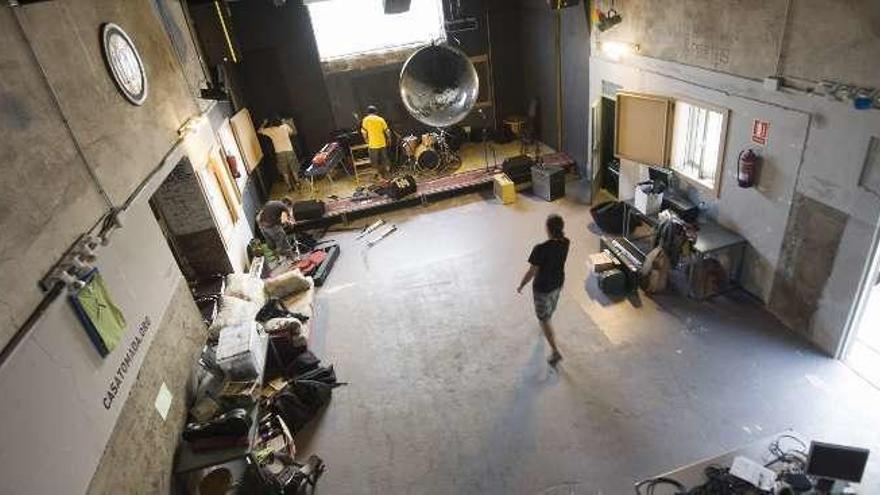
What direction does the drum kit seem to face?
toward the camera

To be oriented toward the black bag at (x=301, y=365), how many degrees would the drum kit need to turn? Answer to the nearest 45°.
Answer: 0° — it already faces it

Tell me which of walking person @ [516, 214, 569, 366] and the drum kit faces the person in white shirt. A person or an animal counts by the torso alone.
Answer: the walking person

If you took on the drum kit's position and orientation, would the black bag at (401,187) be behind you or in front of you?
in front

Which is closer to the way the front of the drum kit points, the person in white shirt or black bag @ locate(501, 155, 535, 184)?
the black bag

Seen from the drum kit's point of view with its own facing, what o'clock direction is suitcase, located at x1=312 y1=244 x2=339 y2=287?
The suitcase is roughly at 1 o'clock from the drum kit.

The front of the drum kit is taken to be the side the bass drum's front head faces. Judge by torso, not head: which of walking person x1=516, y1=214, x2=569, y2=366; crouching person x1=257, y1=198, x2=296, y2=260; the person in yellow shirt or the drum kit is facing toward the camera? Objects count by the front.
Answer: the drum kit

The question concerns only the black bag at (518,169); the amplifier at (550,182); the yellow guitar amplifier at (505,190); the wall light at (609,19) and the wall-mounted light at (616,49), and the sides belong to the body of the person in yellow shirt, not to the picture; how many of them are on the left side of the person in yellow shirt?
0

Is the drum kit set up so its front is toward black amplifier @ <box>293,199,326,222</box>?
no

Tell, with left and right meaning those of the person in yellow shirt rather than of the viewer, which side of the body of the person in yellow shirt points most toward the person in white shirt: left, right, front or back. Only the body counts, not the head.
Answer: left

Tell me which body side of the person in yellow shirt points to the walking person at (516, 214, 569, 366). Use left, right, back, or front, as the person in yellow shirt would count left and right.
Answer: back

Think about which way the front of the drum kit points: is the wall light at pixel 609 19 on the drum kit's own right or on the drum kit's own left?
on the drum kit's own left

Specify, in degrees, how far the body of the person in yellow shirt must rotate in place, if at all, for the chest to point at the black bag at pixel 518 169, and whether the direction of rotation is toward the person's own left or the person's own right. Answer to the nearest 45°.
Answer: approximately 135° to the person's own right

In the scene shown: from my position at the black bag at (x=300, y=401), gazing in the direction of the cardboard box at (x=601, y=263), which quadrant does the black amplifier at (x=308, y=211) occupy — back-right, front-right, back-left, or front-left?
front-left

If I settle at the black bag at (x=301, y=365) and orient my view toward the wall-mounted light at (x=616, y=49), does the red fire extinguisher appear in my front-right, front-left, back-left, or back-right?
front-right

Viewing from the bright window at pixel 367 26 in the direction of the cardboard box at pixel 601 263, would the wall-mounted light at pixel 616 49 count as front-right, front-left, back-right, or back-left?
front-left

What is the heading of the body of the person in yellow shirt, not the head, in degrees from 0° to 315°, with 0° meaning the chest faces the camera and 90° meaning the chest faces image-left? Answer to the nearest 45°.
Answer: approximately 180°

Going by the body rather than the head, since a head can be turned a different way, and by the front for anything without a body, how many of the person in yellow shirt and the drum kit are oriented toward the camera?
1
